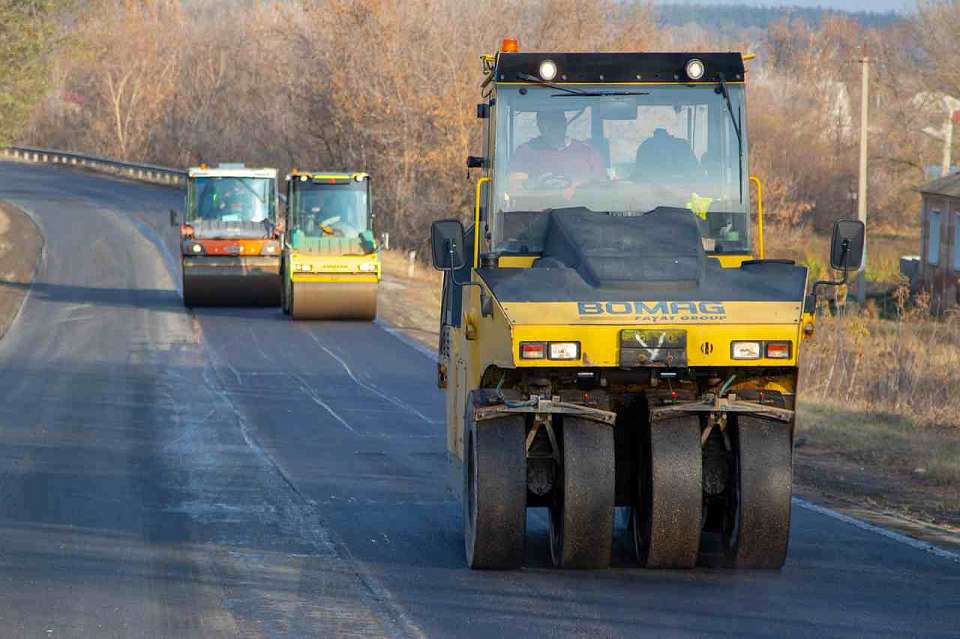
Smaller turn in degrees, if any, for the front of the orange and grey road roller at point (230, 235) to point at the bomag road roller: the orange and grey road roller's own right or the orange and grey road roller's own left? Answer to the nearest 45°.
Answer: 0° — it already faces it

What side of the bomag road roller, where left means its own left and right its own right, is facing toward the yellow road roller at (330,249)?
back

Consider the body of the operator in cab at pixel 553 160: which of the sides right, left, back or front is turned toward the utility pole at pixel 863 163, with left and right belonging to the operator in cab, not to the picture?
back

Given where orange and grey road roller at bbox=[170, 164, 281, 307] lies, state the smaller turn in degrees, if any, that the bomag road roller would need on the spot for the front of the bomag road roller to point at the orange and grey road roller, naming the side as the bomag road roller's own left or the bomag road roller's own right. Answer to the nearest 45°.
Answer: approximately 135° to the bomag road roller's own right

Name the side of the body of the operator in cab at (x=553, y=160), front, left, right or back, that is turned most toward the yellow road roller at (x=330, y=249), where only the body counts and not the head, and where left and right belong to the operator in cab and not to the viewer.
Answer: back

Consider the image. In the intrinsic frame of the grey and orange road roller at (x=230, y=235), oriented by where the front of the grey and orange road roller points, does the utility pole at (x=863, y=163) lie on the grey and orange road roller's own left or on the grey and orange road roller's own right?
on the grey and orange road roller's own left

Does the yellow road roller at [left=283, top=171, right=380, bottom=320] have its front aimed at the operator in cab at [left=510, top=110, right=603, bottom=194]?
yes
